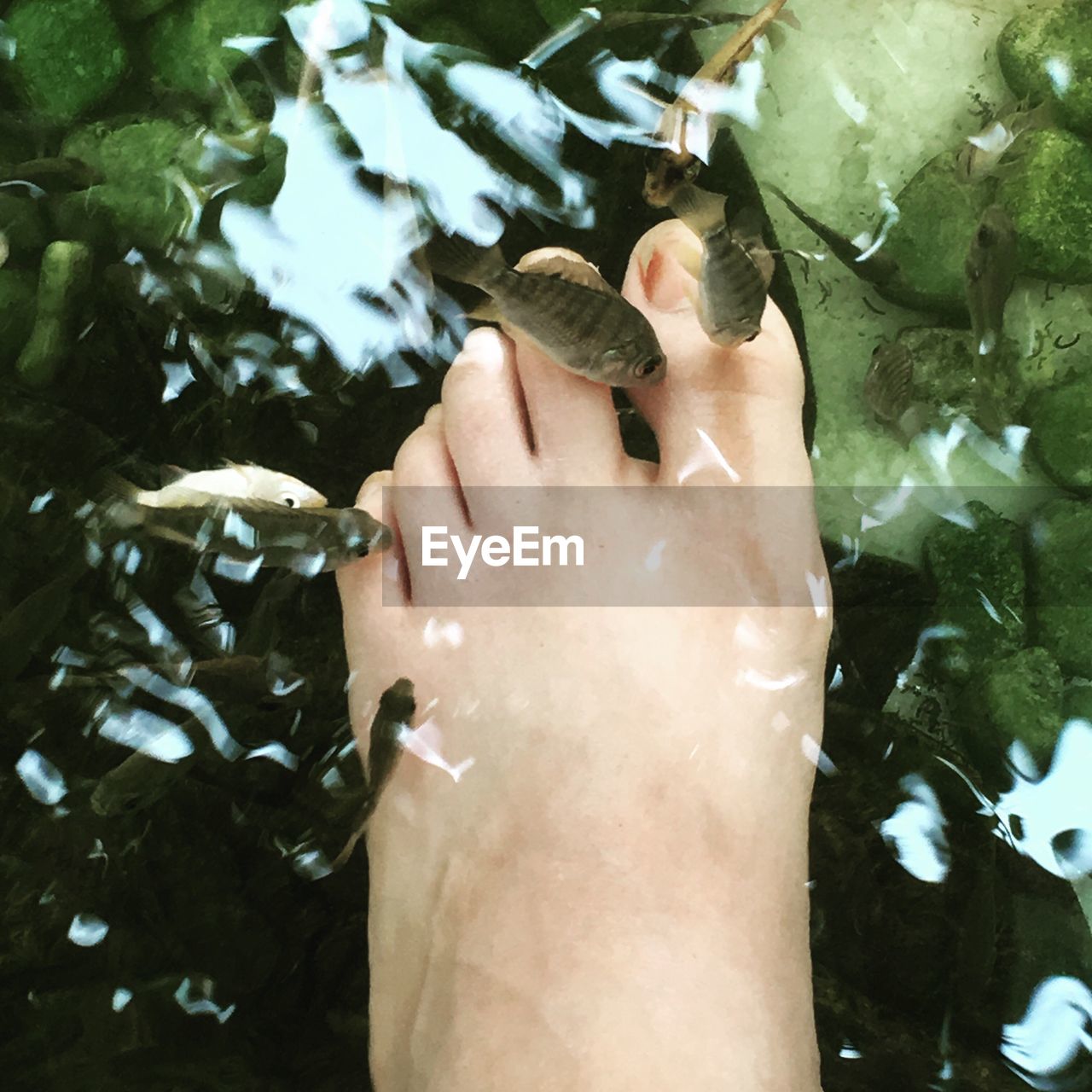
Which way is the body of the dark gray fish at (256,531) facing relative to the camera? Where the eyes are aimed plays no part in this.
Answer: to the viewer's right

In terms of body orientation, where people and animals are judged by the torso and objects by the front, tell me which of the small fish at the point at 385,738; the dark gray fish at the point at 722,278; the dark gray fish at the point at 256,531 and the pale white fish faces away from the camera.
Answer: the small fish

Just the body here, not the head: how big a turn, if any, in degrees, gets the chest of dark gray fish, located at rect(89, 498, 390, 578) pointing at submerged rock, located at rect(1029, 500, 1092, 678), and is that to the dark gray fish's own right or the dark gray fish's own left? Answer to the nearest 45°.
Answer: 0° — it already faces it

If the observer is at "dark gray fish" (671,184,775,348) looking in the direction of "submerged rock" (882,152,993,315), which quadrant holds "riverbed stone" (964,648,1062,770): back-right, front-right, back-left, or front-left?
front-right

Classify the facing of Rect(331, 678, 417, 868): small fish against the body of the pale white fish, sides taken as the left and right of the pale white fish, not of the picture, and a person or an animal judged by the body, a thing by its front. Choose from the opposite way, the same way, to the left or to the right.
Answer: to the left

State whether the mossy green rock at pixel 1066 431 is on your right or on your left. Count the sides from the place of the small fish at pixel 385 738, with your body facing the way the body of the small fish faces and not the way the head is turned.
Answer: on your right

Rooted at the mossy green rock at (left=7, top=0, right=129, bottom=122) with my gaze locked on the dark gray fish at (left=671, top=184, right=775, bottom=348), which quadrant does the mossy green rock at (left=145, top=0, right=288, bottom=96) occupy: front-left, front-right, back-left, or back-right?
front-left

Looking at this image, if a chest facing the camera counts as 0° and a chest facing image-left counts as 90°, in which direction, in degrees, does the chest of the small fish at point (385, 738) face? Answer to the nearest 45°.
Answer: approximately 180°

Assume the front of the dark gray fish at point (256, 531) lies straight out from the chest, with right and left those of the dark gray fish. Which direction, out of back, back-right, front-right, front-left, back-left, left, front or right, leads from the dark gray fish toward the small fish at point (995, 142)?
front

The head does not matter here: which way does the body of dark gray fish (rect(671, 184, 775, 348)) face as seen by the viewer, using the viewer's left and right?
facing the viewer

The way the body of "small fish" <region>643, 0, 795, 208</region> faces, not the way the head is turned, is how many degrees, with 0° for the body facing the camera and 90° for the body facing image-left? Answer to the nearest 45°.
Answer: approximately 45°

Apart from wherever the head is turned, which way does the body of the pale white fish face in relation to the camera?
to the viewer's right
